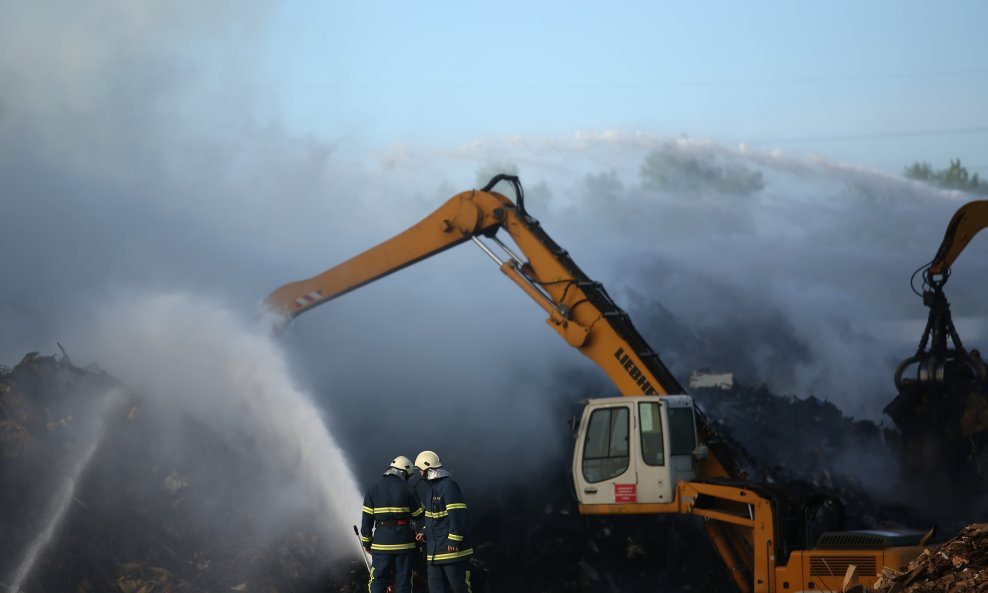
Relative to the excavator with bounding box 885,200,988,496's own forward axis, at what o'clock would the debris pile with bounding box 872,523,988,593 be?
The debris pile is roughly at 9 o'clock from the excavator.

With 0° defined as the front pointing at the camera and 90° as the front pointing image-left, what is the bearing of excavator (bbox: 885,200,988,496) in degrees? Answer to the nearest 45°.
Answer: approximately 90°

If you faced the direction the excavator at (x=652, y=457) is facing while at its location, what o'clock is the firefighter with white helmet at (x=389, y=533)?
The firefighter with white helmet is roughly at 11 o'clock from the excavator.

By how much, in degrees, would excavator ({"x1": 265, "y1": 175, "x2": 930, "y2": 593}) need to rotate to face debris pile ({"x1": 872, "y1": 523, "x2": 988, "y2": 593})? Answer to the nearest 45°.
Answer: approximately 135° to its left

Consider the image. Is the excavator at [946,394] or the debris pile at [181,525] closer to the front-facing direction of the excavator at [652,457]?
the debris pile

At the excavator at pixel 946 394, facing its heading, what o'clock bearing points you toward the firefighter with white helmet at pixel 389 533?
The firefighter with white helmet is roughly at 10 o'clock from the excavator.

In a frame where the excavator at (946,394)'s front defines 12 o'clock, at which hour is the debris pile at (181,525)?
The debris pile is roughly at 11 o'clock from the excavator.

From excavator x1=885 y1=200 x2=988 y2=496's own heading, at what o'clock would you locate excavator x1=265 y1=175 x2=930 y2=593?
excavator x1=265 y1=175 x2=930 y2=593 is roughly at 10 o'clock from excavator x1=885 y1=200 x2=988 y2=496.

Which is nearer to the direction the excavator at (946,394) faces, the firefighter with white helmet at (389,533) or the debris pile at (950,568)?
the firefighter with white helmet

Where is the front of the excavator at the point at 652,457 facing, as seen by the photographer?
facing to the left of the viewer
